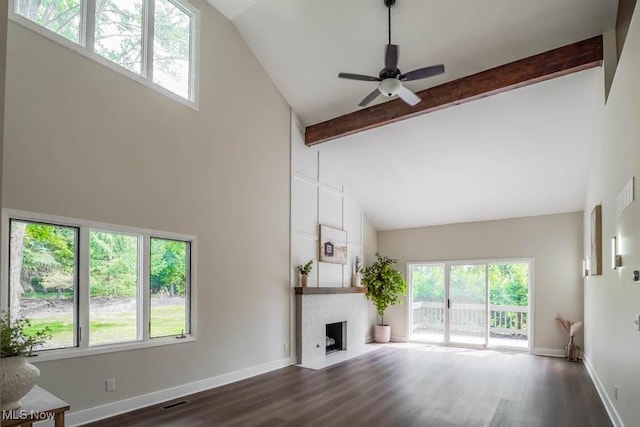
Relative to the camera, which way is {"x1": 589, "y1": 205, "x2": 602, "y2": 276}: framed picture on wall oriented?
to the viewer's left

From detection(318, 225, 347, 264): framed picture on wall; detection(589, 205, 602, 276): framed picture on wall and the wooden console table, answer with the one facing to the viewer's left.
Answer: detection(589, 205, 602, 276): framed picture on wall

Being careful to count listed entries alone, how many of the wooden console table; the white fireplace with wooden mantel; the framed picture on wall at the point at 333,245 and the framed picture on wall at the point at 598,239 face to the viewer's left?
1

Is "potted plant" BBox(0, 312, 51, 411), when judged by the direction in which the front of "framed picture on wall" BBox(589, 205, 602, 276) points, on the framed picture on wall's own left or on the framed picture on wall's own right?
on the framed picture on wall's own left

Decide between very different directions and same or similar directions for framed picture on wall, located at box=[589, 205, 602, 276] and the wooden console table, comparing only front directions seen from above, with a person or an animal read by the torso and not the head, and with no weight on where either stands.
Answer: very different directions

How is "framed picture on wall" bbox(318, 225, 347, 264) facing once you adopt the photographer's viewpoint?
facing the viewer and to the right of the viewer
